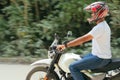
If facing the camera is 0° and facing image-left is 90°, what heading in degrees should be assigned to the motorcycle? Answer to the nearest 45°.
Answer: approximately 90°

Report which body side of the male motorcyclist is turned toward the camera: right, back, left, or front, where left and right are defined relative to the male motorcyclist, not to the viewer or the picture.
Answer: left
